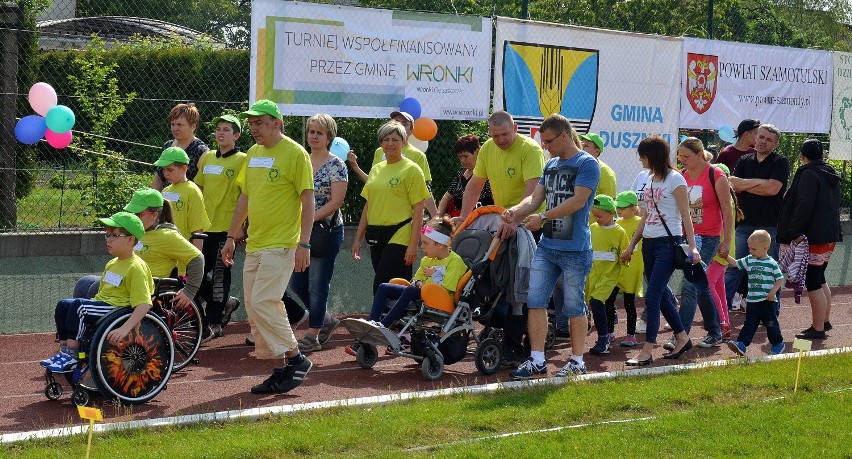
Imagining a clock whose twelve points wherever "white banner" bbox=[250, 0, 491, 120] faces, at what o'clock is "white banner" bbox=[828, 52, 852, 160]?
"white banner" bbox=[828, 52, 852, 160] is roughly at 8 o'clock from "white banner" bbox=[250, 0, 491, 120].

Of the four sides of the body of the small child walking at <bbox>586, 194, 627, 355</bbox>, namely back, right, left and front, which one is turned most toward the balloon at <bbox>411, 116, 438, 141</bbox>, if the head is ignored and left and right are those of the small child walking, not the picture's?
right

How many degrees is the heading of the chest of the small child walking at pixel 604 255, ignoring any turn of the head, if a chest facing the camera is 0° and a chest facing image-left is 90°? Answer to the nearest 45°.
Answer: approximately 45°

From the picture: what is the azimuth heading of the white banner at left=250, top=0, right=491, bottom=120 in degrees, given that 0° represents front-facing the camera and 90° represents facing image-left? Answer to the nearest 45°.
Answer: approximately 0°

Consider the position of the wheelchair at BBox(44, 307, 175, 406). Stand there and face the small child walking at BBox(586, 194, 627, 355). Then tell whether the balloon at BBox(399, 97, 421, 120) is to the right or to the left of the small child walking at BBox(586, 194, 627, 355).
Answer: left

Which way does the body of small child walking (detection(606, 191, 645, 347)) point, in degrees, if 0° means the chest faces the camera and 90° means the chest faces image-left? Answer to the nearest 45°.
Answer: approximately 45°

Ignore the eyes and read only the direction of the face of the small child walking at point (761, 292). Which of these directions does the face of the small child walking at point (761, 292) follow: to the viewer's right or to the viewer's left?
to the viewer's left

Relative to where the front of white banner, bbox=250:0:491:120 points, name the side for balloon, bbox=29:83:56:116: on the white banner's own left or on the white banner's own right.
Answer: on the white banner's own right

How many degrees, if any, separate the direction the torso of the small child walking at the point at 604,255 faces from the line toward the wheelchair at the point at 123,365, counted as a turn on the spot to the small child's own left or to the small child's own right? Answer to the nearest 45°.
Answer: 0° — they already face it
